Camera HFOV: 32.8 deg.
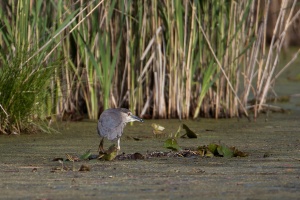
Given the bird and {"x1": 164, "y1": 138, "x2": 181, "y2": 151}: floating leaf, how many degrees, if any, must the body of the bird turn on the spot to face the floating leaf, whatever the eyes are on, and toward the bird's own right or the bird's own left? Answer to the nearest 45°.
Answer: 0° — it already faces it

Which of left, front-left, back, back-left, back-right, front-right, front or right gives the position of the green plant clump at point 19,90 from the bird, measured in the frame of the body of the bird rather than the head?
back-left

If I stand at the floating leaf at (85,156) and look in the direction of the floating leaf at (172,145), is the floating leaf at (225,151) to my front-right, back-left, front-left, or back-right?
front-right

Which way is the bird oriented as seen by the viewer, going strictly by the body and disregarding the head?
to the viewer's right

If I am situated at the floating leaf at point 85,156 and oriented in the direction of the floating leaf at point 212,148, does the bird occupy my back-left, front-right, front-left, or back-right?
front-left

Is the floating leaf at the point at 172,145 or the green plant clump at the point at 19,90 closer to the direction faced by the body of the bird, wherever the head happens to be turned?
the floating leaf

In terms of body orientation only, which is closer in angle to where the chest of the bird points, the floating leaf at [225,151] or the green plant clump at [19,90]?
the floating leaf

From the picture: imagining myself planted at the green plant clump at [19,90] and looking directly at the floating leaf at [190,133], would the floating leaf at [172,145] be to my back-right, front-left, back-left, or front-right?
front-right

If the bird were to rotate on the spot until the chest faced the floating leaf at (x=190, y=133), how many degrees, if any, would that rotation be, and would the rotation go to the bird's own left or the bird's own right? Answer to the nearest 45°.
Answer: approximately 45° to the bird's own left

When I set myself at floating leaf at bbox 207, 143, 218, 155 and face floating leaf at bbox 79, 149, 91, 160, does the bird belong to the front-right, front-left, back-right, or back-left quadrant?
front-right
